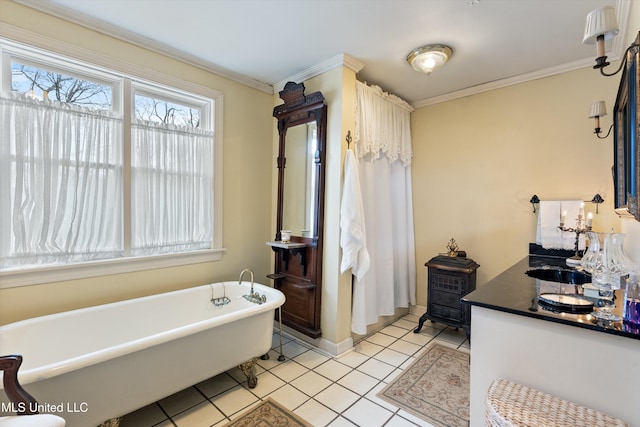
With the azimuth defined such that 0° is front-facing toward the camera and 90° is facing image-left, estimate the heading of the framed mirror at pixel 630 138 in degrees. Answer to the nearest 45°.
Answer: approximately 90°

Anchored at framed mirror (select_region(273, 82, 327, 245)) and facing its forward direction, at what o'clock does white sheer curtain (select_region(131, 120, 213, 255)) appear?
The white sheer curtain is roughly at 1 o'clock from the framed mirror.

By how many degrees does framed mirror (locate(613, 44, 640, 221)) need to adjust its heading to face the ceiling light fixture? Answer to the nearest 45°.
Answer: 0° — it already faces it

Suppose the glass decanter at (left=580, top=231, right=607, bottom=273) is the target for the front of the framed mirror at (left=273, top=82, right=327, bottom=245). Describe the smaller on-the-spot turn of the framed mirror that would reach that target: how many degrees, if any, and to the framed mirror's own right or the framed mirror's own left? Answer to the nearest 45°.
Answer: approximately 90° to the framed mirror's own left

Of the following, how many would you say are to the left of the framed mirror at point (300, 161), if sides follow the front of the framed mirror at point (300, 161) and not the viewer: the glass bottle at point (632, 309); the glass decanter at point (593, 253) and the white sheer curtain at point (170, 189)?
2

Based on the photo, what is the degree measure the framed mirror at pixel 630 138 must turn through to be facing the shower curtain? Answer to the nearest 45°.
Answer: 0° — it already faces it

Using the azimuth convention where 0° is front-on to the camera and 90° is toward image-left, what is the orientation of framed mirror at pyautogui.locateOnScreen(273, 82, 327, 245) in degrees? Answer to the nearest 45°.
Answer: approximately 45°

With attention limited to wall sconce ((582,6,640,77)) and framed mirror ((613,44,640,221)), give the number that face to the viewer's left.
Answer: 2

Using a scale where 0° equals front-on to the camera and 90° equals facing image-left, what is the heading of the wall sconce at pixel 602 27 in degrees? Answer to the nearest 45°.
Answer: approximately 90°

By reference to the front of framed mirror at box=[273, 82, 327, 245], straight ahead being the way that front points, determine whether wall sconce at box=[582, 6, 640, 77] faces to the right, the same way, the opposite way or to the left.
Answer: to the right
